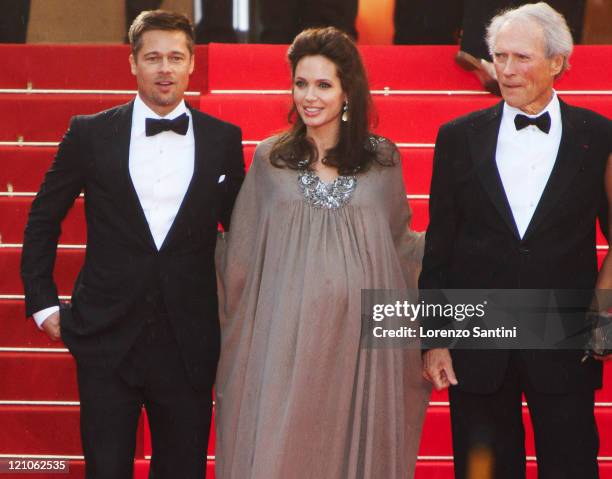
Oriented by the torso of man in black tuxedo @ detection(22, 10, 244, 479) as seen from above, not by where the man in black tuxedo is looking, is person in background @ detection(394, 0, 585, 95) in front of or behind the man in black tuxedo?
behind

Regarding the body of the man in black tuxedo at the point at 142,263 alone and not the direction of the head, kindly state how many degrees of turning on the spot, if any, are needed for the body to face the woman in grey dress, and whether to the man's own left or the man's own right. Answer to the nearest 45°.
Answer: approximately 90° to the man's own left

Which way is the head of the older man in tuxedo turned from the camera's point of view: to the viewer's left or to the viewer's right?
to the viewer's left

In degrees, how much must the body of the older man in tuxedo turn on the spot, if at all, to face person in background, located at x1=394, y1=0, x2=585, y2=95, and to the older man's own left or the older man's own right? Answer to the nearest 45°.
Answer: approximately 180°

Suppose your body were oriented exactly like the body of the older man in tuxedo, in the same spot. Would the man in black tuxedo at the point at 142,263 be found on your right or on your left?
on your right

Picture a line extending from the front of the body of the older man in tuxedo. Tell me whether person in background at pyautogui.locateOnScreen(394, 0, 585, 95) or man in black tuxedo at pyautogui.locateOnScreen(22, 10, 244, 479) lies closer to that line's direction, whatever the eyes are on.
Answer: the man in black tuxedo

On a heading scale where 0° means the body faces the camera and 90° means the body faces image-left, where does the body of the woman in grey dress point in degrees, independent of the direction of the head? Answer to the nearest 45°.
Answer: approximately 0°

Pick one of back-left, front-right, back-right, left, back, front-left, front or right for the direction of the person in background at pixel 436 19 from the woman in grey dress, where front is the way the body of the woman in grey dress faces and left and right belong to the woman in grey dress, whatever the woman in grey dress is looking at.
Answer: back

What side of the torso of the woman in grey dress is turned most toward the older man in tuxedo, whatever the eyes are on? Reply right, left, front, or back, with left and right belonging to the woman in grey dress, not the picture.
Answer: left
